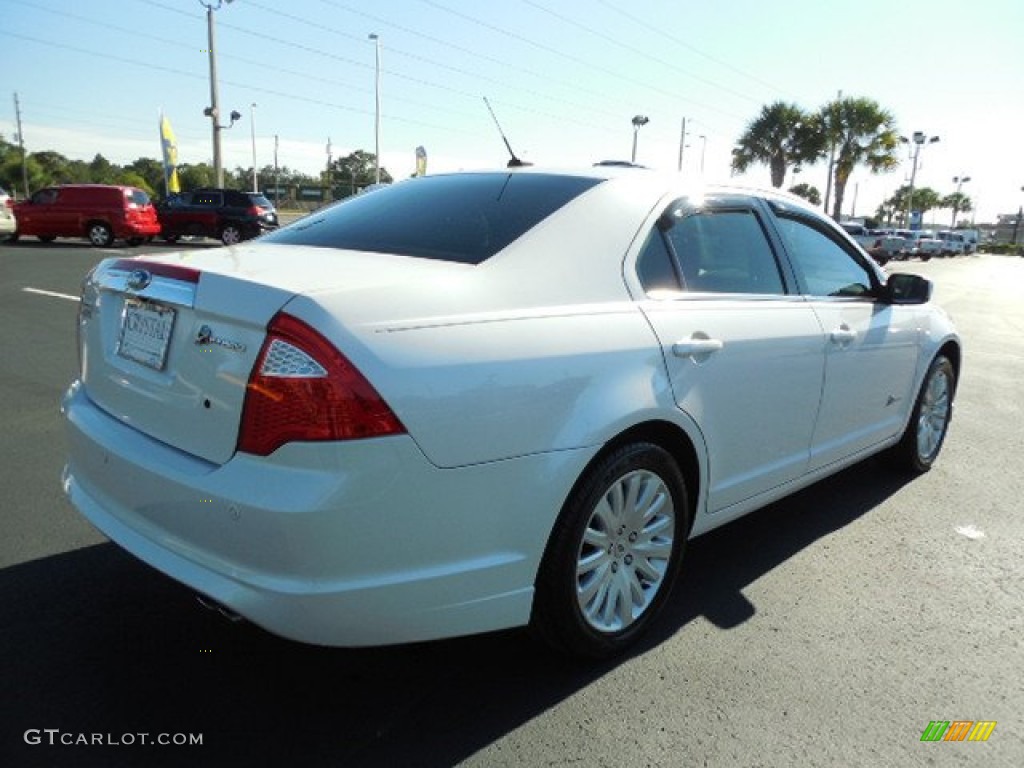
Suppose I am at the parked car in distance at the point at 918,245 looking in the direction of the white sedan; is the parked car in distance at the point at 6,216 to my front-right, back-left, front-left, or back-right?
front-right

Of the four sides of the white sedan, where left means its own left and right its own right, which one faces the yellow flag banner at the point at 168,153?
left

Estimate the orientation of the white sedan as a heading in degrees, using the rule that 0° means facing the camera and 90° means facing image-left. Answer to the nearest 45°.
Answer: approximately 225°

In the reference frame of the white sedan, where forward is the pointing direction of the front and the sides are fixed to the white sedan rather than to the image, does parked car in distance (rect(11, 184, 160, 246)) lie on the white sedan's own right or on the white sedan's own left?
on the white sedan's own left

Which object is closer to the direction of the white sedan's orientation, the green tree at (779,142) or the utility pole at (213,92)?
the green tree

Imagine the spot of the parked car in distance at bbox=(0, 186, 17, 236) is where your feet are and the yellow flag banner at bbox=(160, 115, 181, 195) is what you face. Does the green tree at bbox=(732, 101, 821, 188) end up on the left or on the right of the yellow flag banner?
right

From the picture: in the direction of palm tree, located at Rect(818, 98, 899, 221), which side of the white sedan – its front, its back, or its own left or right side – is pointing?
front

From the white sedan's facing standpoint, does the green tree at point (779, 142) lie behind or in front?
in front

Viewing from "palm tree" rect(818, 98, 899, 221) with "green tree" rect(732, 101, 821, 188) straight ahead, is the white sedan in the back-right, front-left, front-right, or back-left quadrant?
front-left

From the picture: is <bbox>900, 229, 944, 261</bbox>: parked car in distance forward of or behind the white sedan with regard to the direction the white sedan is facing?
forward

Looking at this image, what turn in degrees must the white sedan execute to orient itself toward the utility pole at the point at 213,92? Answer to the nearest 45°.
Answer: approximately 45° to its left

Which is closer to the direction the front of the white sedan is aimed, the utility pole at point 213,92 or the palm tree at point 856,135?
the palm tree
